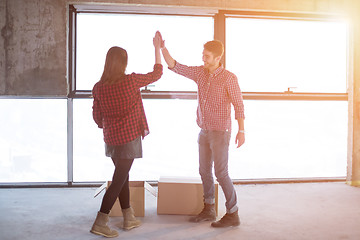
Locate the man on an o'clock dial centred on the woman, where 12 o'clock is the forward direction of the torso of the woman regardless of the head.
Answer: The man is roughly at 1 o'clock from the woman.

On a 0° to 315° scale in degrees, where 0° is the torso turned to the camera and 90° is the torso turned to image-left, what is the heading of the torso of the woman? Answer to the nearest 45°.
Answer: approximately 225°

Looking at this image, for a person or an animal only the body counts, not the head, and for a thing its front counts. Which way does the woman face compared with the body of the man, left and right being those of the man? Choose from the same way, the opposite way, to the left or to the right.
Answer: the opposite way

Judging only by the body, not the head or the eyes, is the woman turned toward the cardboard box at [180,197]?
yes

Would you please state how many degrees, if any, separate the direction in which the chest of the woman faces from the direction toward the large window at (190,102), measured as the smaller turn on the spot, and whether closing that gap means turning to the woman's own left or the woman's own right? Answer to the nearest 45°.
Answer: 0° — they already face it
